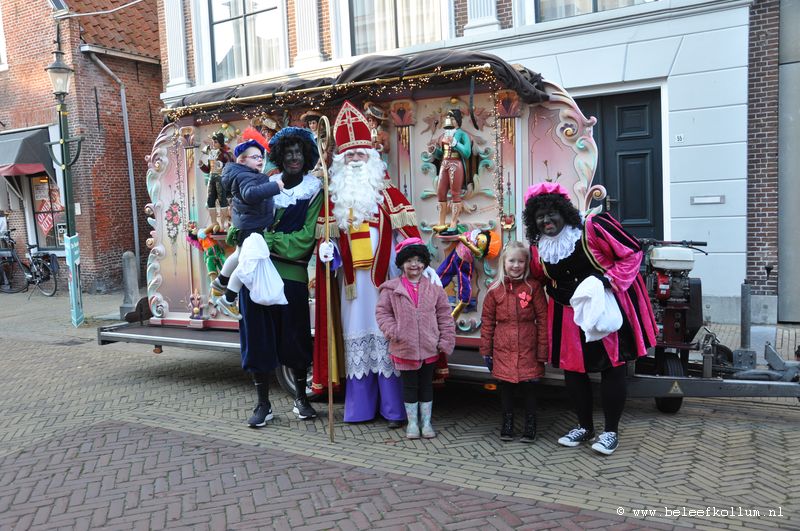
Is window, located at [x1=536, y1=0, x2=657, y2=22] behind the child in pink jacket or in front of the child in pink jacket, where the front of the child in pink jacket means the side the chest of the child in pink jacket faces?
behind

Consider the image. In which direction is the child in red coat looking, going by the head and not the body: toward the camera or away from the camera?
toward the camera

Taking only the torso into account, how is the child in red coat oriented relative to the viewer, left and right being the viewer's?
facing the viewer

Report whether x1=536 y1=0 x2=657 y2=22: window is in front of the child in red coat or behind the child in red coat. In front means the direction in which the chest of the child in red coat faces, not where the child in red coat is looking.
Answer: behind

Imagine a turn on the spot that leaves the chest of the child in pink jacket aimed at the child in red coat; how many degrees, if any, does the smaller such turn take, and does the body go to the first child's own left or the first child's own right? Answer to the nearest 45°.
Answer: approximately 90° to the first child's own left

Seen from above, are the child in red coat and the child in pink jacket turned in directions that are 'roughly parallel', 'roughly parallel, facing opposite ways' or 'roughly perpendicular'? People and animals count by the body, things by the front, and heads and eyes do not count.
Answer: roughly parallel

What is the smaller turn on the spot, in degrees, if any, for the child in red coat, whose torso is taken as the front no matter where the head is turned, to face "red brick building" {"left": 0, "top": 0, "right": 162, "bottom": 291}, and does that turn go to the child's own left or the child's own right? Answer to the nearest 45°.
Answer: approximately 135° to the child's own right

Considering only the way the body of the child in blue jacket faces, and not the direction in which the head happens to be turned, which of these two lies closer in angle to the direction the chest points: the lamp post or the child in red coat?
the child in red coat

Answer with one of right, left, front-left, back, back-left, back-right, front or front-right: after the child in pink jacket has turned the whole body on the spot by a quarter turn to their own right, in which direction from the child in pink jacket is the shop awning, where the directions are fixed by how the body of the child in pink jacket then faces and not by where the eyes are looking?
front-right

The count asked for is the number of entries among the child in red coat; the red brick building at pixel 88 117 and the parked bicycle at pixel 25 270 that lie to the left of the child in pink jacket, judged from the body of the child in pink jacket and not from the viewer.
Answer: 1
